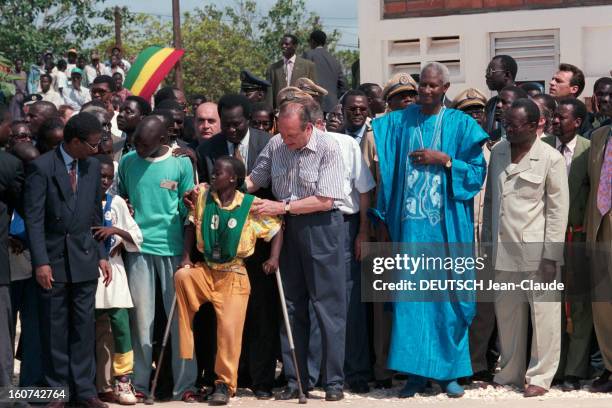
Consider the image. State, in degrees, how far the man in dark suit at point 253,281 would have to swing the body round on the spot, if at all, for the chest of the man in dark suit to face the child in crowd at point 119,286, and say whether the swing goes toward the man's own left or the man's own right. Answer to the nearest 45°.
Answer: approximately 90° to the man's own right

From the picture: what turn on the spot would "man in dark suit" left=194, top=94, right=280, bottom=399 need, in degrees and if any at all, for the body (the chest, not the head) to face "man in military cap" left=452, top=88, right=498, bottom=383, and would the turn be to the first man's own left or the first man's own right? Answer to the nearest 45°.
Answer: approximately 90° to the first man's own left

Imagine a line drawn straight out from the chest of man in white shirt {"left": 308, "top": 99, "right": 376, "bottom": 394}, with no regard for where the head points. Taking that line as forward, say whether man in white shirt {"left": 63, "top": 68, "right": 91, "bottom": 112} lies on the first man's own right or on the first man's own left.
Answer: on the first man's own right

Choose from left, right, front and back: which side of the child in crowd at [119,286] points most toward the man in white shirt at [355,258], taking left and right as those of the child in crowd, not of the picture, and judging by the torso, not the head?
left

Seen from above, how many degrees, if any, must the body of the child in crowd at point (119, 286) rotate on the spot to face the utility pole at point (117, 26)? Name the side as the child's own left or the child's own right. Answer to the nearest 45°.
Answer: approximately 180°

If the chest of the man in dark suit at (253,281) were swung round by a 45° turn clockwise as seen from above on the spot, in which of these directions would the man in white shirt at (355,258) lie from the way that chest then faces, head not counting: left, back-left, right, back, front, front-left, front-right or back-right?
back-left

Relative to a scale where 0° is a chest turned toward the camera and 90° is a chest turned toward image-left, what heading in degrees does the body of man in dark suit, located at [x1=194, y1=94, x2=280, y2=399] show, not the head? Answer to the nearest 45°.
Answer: approximately 0°

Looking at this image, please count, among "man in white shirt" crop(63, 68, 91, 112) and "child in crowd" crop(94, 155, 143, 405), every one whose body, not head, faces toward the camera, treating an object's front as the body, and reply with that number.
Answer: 2

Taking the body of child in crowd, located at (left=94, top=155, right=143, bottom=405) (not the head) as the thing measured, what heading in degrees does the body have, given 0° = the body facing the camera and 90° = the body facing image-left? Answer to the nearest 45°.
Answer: approximately 0°
